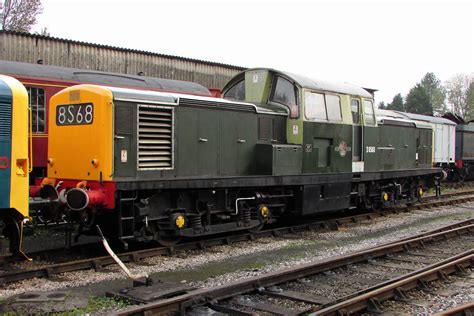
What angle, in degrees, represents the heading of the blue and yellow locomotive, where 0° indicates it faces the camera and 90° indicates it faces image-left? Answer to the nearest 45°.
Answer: approximately 270°

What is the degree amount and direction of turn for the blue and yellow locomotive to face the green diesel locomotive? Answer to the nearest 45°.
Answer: approximately 45° to its left

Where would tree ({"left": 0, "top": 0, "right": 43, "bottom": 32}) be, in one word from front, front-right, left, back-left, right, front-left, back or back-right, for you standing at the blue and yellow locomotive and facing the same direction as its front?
left
